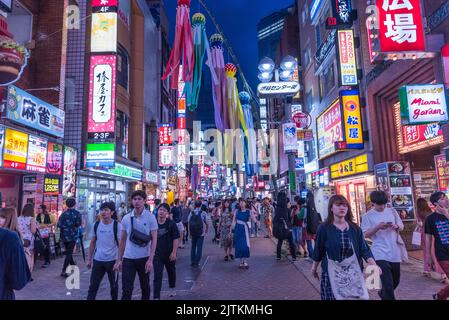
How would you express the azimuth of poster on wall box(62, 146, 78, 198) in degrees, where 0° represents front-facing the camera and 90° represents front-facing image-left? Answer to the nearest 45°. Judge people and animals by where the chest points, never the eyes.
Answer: approximately 315°

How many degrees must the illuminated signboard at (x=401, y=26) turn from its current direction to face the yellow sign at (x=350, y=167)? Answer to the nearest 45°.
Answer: approximately 180°

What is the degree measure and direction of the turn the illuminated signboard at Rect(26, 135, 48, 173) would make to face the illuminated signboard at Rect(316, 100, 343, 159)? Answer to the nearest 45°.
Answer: approximately 45° to its left

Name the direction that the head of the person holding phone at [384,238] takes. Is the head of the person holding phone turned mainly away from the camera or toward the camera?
toward the camera

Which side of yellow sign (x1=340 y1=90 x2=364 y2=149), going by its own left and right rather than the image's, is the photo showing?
front

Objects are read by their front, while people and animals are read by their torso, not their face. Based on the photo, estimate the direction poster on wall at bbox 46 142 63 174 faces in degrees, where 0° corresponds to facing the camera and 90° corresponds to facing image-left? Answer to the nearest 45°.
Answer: approximately 315°

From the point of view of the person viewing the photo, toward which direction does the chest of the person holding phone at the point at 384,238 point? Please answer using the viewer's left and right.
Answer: facing the viewer

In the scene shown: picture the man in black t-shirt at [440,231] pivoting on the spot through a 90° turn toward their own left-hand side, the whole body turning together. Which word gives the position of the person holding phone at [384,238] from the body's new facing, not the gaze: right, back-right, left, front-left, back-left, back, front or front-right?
back

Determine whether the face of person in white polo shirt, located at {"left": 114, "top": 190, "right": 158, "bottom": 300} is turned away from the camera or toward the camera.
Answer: toward the camera

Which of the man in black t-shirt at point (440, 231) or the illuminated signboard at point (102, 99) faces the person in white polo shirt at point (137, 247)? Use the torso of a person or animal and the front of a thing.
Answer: the illuminated signboard

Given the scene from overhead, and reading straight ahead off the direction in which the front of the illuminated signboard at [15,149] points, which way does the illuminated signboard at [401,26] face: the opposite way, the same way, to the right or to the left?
to the right

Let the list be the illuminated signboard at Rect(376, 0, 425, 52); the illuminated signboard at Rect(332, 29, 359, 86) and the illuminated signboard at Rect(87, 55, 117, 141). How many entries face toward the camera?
3

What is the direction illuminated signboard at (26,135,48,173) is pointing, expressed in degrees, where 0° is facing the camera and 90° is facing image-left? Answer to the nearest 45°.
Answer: approximately 315°

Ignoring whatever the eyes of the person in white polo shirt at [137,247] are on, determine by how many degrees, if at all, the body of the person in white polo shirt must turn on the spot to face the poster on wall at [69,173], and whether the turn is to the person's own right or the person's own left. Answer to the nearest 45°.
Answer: approximately 180°
